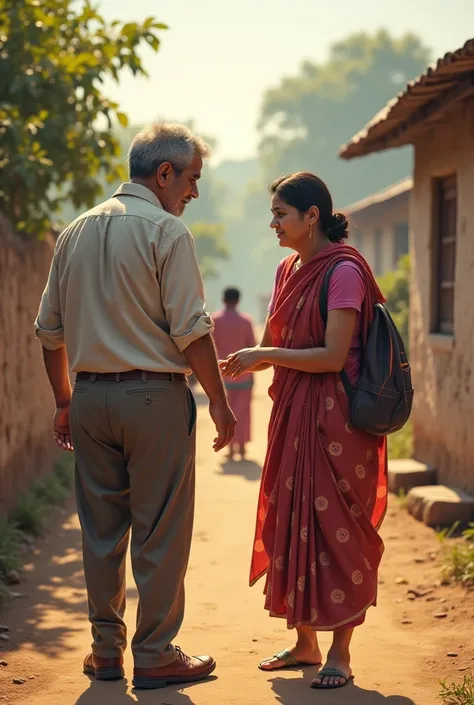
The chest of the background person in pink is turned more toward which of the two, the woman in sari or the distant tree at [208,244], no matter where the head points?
the distant tree

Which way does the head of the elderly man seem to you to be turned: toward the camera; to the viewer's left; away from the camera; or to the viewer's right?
to the viewer's right

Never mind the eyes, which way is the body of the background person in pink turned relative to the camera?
away from the camera

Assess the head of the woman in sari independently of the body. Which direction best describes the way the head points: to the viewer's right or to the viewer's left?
to the viewer's left

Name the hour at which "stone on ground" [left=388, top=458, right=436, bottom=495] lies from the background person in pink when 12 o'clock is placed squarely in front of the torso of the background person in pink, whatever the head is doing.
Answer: The stone on ground is roughly at 5 o'clock from the background person in pink.

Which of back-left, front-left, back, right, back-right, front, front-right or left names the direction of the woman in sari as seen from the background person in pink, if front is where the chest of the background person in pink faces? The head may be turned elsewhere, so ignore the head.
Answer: back

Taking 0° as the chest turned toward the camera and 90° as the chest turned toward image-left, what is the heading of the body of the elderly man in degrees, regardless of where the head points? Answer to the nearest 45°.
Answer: approximately 225°

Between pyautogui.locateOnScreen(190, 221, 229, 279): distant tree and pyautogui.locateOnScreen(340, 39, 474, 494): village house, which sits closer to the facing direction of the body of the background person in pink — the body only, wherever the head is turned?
the distant tree

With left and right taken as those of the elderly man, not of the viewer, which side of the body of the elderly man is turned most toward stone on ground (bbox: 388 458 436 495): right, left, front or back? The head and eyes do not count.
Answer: front

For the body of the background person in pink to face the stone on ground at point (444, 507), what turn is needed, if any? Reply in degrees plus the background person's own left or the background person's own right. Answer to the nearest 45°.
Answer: approximately 180°

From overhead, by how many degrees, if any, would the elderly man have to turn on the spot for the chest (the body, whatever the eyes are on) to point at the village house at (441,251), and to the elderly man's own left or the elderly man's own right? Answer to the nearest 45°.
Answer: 0° — they already face it

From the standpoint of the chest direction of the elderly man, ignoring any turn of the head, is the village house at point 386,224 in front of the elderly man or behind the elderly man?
in front

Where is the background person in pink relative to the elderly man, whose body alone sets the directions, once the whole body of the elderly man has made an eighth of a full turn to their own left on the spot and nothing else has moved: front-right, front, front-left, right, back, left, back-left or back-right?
front

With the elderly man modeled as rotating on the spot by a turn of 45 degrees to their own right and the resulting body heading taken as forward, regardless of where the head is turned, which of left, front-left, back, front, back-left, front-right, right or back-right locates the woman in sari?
front

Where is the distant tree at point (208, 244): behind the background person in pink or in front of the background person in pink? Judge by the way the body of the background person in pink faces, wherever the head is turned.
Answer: in front
